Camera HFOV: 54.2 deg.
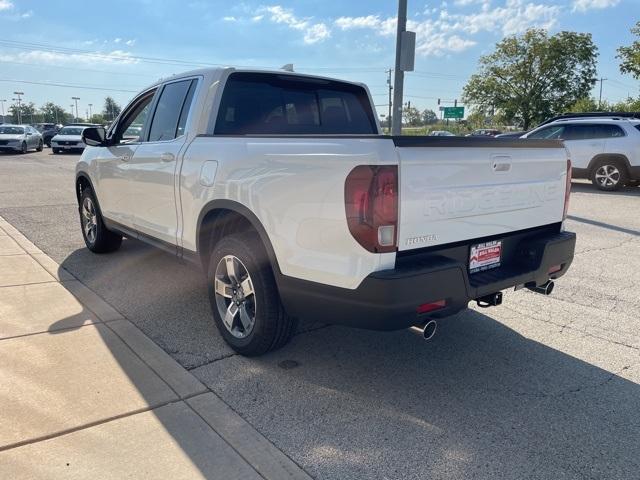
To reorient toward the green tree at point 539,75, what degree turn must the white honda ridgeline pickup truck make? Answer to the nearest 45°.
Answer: approximately 45° to its right

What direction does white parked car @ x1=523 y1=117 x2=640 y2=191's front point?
to the viewer's left

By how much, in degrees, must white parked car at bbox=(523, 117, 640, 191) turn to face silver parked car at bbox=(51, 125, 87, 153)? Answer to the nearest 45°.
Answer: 0° — it already faces it

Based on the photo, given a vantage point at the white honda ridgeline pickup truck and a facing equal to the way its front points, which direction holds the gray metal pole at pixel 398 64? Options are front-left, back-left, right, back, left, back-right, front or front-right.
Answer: front-right

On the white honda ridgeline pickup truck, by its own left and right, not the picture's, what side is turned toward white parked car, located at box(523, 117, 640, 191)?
right

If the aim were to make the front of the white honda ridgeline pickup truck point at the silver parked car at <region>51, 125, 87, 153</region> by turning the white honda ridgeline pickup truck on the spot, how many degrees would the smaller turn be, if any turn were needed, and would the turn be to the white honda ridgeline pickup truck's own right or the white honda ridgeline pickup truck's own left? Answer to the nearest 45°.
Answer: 0° — it already faces it

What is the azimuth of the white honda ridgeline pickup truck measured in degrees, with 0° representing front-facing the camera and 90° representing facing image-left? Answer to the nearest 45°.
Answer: approximately 135°

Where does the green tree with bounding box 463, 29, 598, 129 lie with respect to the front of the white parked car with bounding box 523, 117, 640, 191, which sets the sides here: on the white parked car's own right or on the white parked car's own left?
on the white parked car's own right

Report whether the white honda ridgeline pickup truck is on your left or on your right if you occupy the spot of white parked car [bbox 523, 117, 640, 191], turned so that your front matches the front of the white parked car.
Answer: on your left

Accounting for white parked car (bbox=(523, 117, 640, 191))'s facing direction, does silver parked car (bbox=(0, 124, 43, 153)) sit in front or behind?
in front
